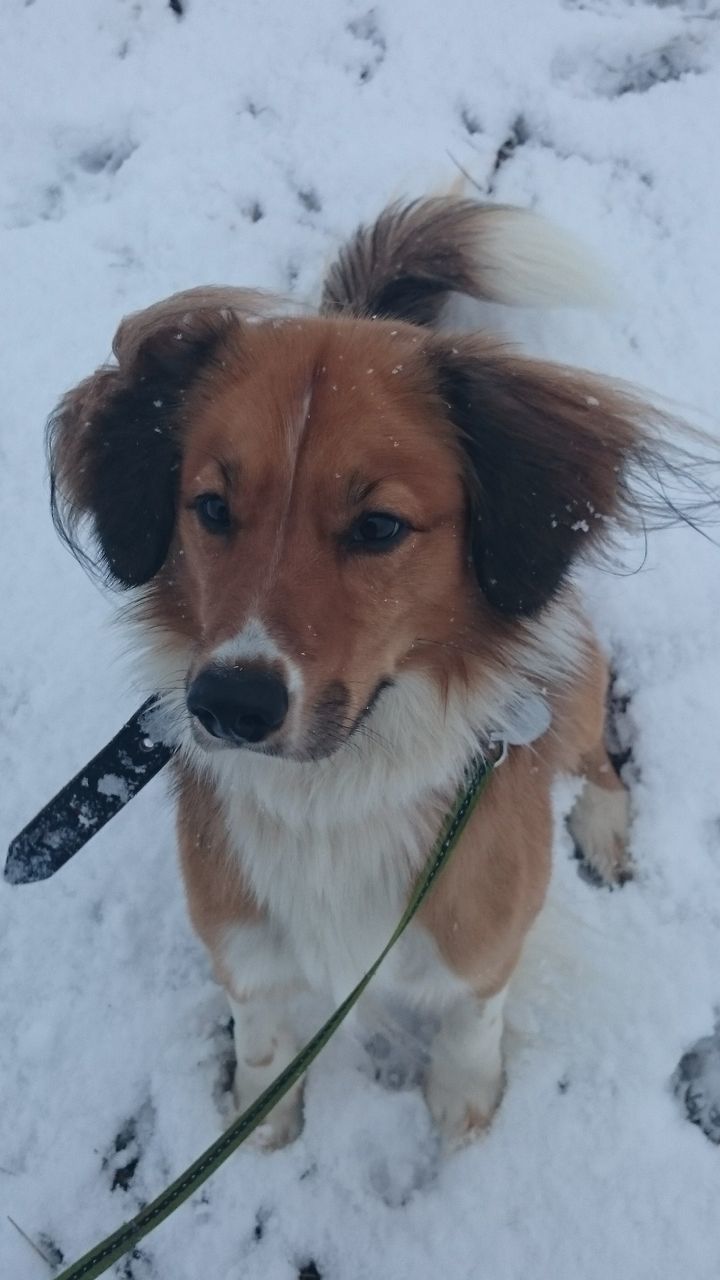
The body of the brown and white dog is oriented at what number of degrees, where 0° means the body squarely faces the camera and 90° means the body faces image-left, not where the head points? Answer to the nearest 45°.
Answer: approximately 0°
